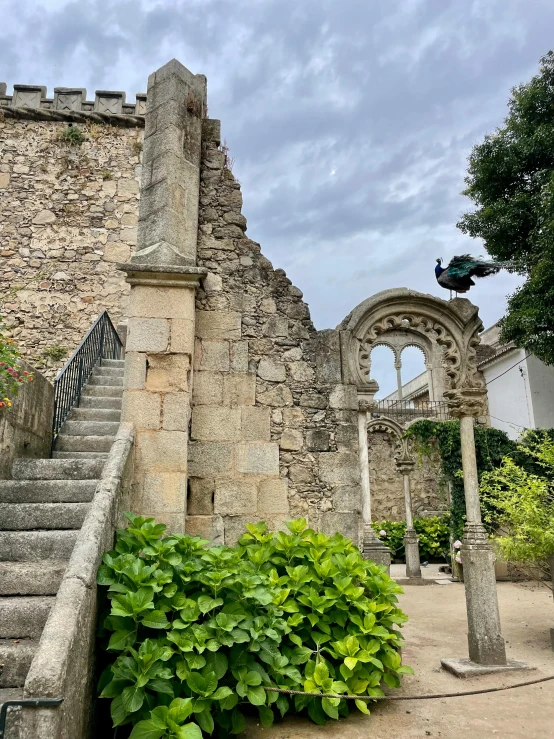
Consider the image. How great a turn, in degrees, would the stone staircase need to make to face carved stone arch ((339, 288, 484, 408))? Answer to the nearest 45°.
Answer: approximately 90° to its left

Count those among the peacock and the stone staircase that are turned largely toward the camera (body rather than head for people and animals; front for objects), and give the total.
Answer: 1

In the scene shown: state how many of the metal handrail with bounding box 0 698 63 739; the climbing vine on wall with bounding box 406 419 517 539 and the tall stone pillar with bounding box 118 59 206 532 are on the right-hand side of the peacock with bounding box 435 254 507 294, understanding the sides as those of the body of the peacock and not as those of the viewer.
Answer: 1

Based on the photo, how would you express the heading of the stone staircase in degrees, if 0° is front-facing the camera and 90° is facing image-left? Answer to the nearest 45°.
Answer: approximately 0°

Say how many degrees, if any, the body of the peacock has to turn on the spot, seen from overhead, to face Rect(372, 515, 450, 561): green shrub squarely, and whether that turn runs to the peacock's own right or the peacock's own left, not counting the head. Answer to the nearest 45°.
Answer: approximately 90° to the peacock's own right

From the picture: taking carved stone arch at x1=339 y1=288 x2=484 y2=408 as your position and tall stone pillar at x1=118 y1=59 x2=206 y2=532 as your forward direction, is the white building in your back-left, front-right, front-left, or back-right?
back-right

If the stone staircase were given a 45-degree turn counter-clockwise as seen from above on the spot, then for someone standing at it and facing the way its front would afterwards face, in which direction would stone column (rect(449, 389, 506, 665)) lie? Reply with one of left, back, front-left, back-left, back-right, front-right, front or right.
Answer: front-left

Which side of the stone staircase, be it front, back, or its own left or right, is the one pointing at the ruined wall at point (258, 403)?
left

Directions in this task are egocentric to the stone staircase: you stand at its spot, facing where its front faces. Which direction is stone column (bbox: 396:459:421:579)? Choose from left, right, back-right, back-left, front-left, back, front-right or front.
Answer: back-left

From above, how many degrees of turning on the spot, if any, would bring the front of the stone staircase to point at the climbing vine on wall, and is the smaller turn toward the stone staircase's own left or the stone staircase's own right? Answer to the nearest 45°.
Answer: approximately 135° to the stone staircase's own left

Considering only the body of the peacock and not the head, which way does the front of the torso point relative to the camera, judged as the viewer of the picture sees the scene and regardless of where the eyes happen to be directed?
to the viewer's left
